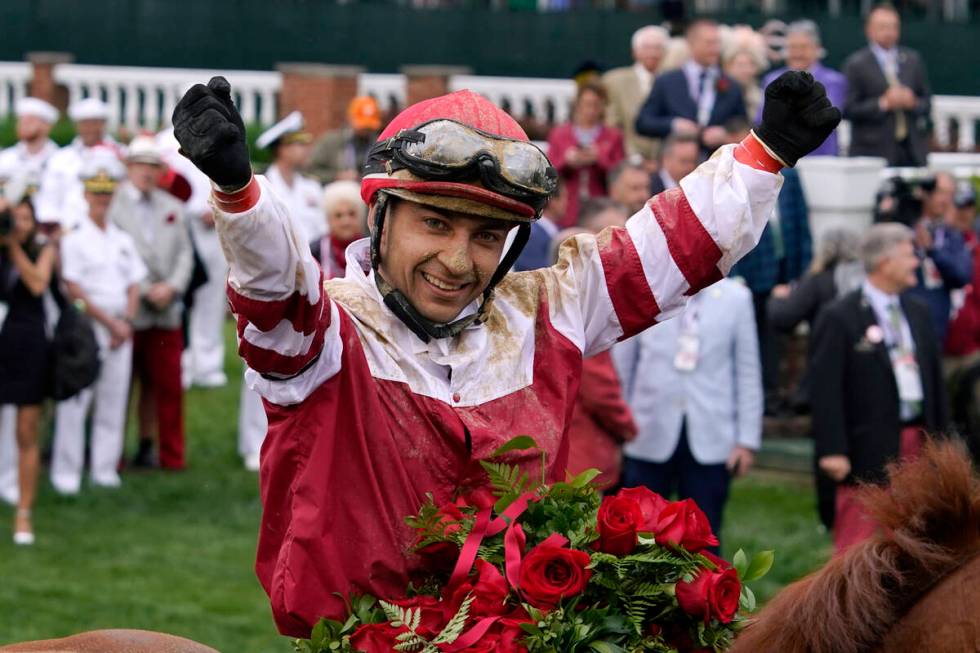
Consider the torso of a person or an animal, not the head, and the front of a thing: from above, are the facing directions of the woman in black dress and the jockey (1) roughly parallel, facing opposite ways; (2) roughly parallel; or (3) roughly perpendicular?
roughly perpendicular

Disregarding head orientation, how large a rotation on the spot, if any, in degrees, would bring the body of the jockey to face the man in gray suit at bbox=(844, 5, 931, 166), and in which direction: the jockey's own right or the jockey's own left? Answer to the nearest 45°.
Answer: approximately 135° to the jockey's own left

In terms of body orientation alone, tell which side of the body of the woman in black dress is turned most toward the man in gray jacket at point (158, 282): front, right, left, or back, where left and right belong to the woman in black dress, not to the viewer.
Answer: back

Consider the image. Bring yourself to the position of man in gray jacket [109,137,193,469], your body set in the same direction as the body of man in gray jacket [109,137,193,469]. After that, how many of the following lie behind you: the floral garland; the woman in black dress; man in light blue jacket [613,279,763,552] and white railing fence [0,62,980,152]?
1

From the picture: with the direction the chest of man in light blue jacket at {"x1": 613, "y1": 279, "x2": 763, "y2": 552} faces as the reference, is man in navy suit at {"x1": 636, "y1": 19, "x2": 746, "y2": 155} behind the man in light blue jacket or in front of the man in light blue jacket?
behind

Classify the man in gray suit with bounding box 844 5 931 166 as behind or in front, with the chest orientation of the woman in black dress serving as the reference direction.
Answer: behind

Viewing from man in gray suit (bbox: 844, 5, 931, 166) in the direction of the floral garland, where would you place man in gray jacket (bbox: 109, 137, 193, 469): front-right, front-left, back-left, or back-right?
front-right

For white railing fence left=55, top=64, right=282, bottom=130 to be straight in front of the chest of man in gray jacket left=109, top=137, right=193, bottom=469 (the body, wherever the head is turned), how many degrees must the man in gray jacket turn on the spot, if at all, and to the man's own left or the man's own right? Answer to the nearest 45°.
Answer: approximately 180°

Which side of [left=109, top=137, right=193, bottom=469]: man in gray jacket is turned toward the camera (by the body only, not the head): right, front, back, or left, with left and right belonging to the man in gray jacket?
front
